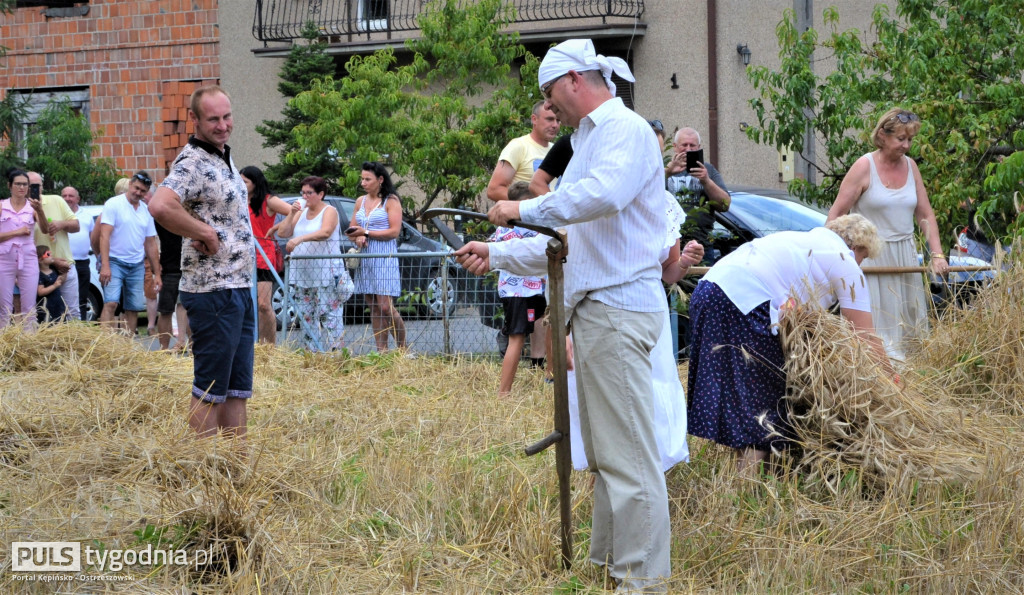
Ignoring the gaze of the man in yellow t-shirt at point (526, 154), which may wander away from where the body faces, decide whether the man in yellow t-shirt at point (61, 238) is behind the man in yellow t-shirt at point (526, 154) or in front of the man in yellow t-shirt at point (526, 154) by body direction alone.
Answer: behind

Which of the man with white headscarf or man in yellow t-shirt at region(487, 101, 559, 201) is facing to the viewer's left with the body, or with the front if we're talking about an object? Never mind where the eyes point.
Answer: the man with white headscarf

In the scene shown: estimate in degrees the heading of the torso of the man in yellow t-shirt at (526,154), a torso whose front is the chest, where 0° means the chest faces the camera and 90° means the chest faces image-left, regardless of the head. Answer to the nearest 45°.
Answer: approximately 315°

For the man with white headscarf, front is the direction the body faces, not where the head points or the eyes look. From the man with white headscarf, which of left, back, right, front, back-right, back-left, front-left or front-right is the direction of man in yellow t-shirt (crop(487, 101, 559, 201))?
right

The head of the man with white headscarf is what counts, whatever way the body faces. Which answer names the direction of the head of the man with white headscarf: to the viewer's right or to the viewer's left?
to the viewer's left

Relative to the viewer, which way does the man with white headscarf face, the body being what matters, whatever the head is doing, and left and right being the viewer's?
facing to the left of the viewer

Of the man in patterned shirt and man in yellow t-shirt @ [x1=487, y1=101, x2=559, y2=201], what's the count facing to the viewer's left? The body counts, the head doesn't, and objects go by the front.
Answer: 0

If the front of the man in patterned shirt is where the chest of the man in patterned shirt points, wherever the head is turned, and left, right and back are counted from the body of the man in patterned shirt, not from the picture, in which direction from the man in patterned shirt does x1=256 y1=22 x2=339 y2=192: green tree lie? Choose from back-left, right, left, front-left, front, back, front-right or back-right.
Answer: back-left

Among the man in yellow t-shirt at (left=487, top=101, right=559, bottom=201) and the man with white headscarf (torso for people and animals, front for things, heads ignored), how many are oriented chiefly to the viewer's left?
1

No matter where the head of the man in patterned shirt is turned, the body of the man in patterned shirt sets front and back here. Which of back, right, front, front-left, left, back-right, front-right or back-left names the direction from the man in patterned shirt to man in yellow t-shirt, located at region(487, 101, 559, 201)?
left

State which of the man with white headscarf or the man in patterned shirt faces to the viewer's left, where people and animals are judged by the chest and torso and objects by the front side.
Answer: the man with white headscarf

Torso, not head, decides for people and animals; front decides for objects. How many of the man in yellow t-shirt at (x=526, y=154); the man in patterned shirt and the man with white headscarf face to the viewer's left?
1

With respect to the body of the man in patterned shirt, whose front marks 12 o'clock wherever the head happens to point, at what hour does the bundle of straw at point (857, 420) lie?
The bundle of straw is roughly at 11 o'clock from the man in patterned shirt.

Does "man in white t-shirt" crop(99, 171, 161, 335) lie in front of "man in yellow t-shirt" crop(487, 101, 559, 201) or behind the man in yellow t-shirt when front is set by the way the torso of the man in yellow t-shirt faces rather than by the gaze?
behind
